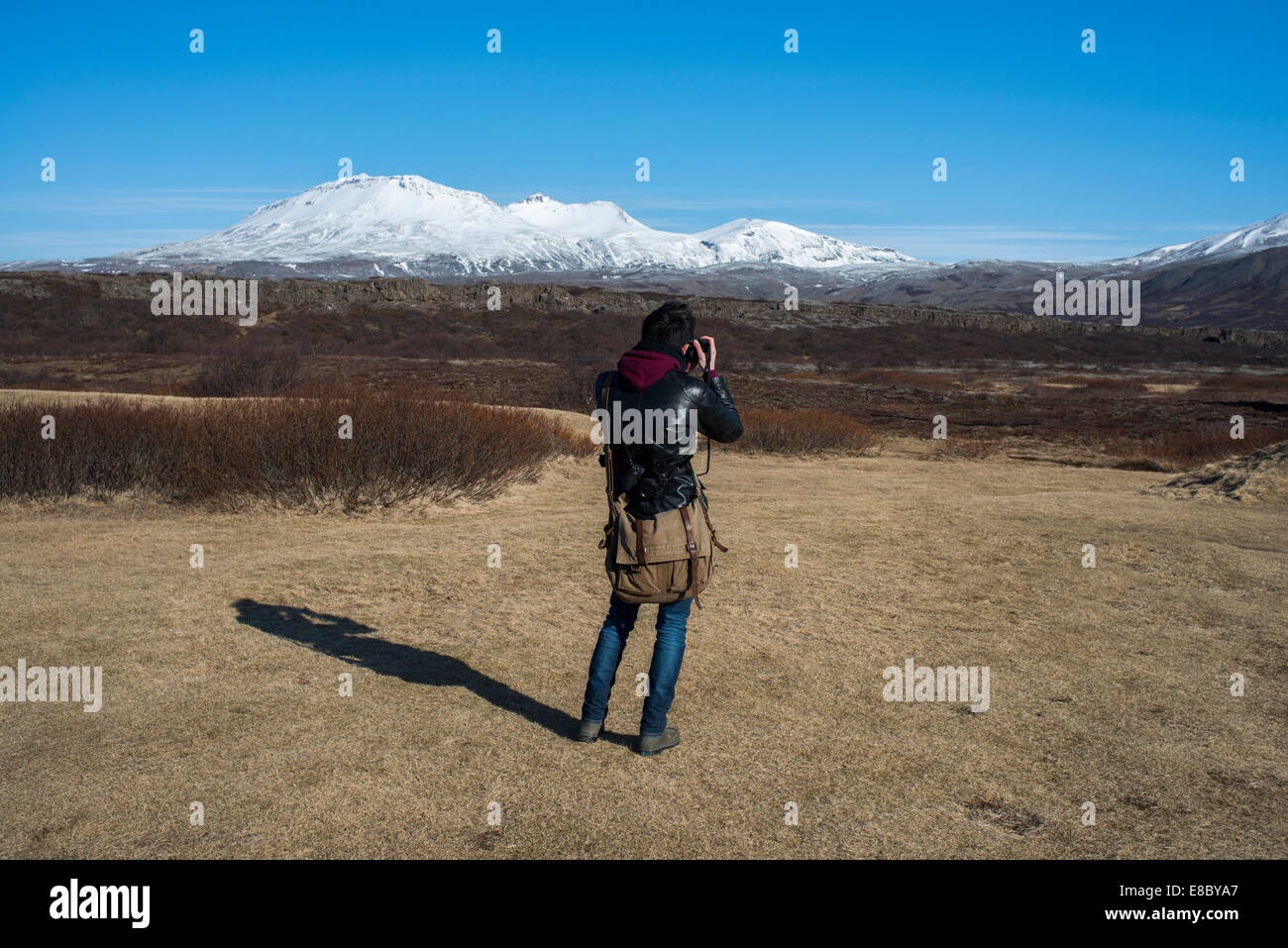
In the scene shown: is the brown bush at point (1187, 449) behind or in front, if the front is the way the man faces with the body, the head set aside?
in front

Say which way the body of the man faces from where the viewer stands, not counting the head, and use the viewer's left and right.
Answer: facing away from the viewer and to the right of the viewer

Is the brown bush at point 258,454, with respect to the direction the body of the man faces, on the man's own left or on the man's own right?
on the man's own left

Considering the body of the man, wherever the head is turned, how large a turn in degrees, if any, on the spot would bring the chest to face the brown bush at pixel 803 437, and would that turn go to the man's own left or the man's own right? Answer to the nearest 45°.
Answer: approximately 45° to the man's own left

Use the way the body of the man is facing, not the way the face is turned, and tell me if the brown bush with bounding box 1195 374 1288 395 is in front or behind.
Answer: in front

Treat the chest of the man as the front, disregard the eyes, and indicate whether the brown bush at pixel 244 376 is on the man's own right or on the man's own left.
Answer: on the man's own left

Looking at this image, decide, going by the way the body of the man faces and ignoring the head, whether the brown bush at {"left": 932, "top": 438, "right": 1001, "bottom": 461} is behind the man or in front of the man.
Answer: in front
